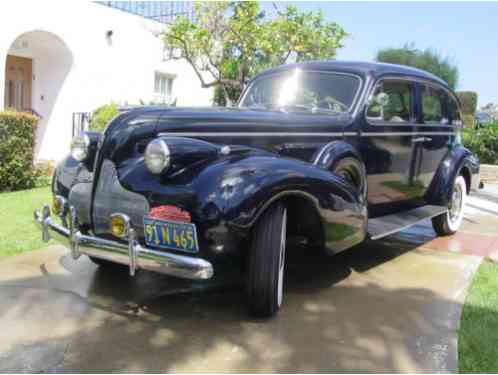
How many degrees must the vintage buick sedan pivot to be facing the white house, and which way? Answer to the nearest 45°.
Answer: approximately 90° to its right

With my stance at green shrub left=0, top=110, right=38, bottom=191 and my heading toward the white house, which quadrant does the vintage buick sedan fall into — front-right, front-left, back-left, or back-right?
back-right

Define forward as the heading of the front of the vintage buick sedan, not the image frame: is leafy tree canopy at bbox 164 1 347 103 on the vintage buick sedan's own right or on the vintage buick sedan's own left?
on the vintage buick sedan's own right

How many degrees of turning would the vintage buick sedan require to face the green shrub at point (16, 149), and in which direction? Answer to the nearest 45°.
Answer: approximately 90° to its right

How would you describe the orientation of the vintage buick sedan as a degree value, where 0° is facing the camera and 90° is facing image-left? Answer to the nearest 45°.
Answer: approximately 45°
